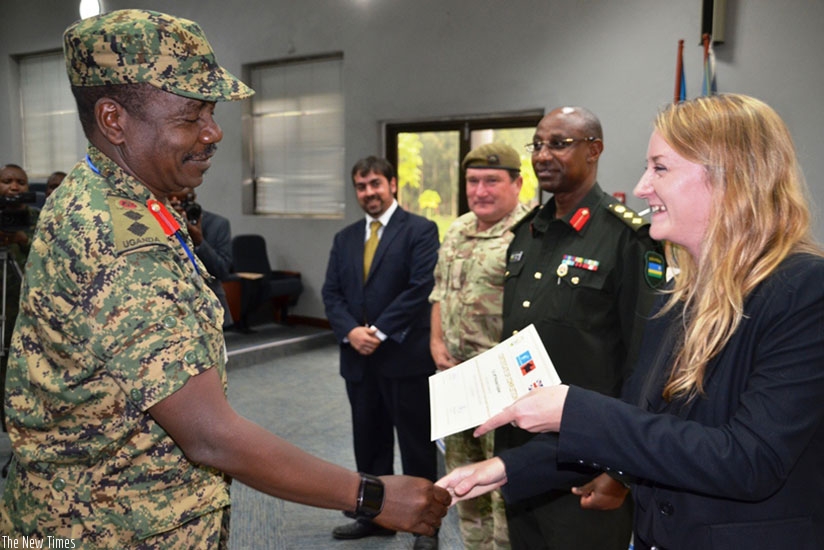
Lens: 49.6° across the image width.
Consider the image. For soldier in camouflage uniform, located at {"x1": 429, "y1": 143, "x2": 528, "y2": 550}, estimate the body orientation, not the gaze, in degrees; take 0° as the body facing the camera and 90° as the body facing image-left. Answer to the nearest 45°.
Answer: approximately 45°

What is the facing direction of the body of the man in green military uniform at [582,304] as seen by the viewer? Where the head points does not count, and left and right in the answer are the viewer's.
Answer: facing the viewer and to the left of the viewer

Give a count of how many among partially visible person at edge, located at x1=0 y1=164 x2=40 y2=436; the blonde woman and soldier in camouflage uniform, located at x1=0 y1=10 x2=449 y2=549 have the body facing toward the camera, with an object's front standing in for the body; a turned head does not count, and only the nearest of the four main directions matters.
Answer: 1

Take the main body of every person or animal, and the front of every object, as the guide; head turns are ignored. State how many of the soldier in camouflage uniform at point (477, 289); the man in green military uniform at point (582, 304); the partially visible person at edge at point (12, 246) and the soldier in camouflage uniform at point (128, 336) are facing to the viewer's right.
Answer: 1

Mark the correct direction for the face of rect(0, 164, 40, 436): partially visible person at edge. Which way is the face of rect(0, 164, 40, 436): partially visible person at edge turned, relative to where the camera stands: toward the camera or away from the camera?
toward the camera

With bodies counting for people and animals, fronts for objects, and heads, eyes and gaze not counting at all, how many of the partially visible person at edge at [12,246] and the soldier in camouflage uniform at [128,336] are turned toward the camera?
1

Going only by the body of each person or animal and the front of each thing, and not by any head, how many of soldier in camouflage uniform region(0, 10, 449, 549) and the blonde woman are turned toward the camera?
0

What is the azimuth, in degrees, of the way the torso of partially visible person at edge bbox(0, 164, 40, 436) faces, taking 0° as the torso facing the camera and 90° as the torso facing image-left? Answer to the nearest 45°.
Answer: approximately 0°

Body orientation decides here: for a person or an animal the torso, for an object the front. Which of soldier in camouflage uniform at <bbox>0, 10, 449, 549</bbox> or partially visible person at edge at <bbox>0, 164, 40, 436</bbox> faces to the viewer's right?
the soldier in camouflage uniform

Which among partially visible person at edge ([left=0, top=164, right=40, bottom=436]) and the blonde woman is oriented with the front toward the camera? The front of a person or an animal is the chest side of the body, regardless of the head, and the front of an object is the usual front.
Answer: the partially visible person at edge

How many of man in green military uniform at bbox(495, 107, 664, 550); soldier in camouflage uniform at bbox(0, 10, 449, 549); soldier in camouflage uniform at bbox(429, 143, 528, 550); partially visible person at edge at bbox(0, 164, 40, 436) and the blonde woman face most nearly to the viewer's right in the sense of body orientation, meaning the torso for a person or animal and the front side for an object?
1

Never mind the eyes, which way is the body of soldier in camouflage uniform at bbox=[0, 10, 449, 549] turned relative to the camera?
to the viewer's right

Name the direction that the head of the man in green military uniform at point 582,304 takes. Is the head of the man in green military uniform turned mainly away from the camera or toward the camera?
toward the camera

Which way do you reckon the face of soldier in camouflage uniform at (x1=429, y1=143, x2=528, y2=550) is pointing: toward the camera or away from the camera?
toward the camera

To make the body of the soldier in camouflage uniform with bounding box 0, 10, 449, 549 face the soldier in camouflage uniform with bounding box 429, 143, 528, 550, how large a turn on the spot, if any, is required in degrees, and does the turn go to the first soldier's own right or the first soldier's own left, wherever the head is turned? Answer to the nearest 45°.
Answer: approximately 45° to the first soldier's own left

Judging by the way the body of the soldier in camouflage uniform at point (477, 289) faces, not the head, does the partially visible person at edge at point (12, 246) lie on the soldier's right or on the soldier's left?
on the soldier's right

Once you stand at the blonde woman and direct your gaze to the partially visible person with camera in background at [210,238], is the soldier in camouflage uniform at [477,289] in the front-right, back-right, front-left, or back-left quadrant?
front-right

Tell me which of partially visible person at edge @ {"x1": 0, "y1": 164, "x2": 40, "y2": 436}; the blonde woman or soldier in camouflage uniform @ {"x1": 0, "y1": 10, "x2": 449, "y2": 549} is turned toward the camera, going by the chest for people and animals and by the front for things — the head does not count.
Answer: the partially visible person at edge

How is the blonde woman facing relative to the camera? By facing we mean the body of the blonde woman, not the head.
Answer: to the viewer's left
